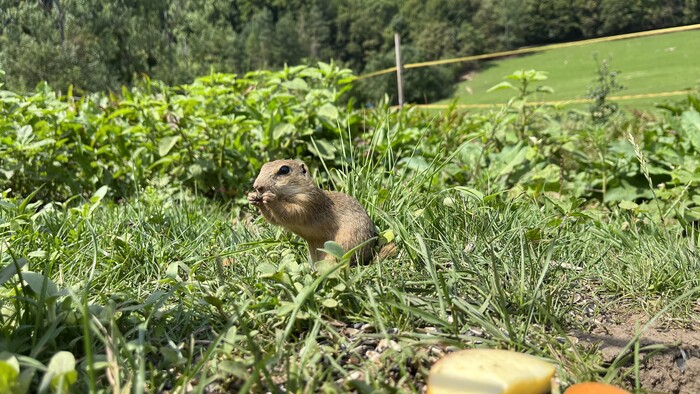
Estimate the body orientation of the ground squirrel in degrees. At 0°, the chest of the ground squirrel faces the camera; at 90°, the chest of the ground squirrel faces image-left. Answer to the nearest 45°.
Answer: approximately 90°

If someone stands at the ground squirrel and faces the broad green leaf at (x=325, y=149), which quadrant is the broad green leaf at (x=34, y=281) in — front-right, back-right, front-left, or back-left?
back-left

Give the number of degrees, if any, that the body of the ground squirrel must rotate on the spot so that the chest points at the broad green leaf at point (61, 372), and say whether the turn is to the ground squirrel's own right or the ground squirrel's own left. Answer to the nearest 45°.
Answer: approximately 45° to the ground squirrel's own left

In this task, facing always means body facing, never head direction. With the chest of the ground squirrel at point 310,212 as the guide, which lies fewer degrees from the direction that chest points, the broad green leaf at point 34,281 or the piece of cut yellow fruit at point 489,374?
the broad green leaf

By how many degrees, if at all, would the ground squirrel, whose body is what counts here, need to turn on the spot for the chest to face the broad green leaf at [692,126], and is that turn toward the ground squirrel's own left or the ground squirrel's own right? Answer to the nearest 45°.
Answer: approximately 135° to the ground squirrel's own right

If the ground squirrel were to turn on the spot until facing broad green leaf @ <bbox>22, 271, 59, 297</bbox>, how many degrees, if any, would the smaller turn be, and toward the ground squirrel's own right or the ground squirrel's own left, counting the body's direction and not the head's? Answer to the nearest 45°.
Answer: approximately 45° to the ground squirrel's own left

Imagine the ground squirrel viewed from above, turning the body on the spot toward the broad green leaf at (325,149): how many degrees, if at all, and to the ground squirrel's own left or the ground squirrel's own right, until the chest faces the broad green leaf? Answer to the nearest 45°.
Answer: approximately 90° to the ground squirrel's own right

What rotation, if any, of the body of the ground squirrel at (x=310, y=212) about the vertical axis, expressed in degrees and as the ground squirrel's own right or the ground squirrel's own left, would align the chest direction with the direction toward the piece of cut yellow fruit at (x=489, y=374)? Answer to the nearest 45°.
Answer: approximately 90° to the ground squirrel's own left
